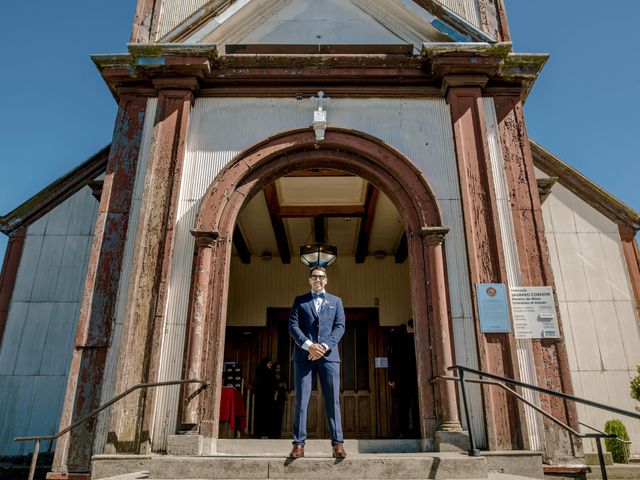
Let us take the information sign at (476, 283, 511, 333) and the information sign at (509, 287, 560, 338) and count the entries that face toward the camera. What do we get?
2

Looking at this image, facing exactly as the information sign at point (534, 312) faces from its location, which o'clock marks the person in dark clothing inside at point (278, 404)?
The person in dark clothing inside is roughly at 4 o'clock from the information sign.

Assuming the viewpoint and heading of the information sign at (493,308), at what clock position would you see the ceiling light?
The ceiling light is roughly at 4 o'clock from the information sign.
